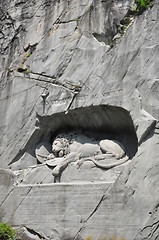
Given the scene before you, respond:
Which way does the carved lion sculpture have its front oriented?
to the viewer's left

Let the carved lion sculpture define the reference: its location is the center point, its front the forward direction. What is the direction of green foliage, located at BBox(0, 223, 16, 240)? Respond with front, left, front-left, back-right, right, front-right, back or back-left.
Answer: front-left
